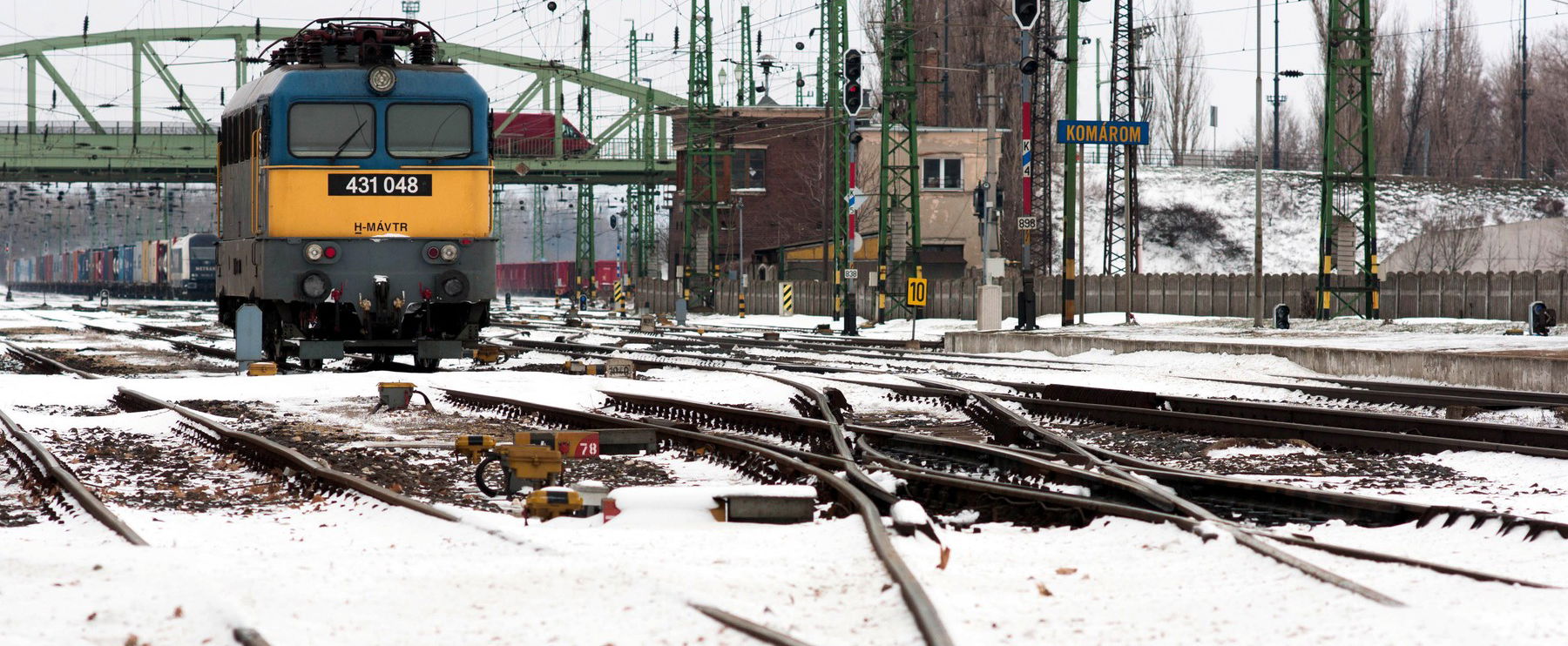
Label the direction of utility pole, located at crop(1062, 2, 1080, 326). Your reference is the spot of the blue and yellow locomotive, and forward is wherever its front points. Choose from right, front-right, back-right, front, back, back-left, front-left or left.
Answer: back-left

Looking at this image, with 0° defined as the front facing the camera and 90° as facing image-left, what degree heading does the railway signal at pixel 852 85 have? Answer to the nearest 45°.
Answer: approximately 0°

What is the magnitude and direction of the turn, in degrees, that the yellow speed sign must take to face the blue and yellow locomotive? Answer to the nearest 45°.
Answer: approximately 45° to its right

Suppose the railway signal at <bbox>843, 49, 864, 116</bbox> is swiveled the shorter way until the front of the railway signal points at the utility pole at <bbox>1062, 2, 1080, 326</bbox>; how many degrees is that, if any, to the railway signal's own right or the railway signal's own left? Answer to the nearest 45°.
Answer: approximately 90° to the railway signal's own left

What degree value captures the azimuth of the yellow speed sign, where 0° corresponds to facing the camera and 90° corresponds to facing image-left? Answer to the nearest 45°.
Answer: approximately 0°

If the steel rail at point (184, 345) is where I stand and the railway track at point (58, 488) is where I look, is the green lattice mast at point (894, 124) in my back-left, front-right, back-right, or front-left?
back-left

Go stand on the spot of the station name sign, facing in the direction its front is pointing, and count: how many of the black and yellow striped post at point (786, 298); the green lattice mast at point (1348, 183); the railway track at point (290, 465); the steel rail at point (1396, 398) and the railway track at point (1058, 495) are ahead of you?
3

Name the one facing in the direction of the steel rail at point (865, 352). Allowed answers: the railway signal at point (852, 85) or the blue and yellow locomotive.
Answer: the railway signal

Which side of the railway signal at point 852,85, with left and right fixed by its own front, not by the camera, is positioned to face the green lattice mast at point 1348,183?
left

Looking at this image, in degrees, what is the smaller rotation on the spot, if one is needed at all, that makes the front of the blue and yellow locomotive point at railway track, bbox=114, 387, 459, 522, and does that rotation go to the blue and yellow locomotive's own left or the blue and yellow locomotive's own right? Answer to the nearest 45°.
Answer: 0° — it already faces it

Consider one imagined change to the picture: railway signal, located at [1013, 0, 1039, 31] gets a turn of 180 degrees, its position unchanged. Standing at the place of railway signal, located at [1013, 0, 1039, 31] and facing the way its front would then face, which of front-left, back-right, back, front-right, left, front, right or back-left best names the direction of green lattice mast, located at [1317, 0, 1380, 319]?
front-right

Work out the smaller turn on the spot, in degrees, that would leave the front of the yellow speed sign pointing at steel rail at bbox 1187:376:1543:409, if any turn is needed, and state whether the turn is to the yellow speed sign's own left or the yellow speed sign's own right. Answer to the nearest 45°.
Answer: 0° — it already faces it
